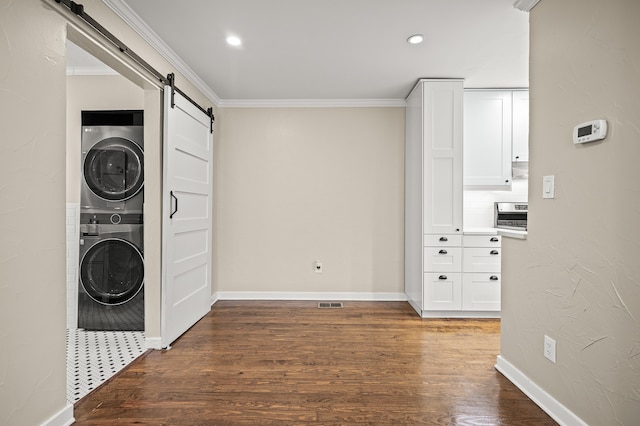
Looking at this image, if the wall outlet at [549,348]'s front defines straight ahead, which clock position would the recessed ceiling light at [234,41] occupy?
The recessed ceiling light is roughly at 1 o'clock from the wall outlet.

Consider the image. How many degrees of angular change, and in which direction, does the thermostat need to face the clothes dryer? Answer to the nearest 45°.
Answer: approximately 45° to its right

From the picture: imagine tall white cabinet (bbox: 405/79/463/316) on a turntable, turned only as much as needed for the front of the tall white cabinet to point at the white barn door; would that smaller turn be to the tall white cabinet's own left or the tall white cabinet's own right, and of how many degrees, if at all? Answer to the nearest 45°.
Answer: approximately 45° to the tall white cabinet's own right

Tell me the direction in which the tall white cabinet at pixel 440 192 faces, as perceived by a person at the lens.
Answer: facing the viewer

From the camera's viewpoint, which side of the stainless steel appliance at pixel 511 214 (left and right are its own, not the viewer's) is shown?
front

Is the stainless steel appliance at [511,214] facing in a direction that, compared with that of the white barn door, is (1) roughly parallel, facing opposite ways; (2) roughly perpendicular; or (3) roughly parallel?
roughly perpendicular

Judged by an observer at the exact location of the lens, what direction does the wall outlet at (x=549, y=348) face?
facing the viewer and to the left of the viewer

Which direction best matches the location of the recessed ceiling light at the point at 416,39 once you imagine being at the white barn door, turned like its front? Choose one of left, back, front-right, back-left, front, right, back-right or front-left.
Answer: front

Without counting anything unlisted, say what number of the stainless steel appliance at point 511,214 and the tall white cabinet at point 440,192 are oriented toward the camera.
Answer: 2

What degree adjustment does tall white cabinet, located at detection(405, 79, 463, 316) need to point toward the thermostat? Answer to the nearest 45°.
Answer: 0° — it already faces it

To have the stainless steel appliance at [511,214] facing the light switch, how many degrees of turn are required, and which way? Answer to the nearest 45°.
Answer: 0° — it already faces it

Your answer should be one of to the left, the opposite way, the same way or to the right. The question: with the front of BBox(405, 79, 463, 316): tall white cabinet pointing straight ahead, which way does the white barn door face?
to the left

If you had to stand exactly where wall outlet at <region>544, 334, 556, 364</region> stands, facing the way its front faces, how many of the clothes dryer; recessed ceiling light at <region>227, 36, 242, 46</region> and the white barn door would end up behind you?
0

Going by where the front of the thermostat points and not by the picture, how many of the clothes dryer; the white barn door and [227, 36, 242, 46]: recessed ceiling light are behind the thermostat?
0
